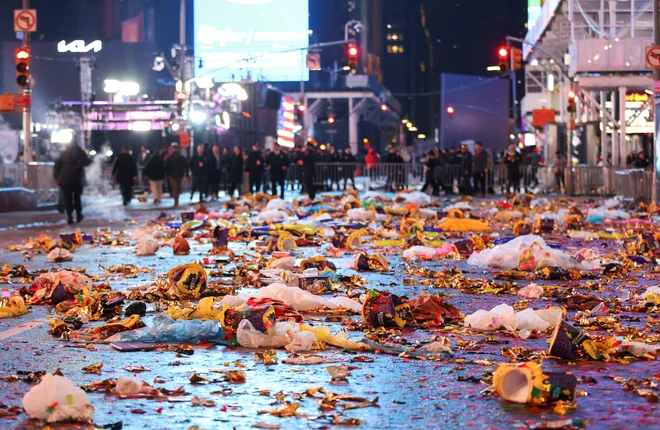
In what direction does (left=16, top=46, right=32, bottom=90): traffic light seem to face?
toward the camera

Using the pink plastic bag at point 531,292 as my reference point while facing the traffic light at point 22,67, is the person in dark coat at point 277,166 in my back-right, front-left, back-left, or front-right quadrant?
front-right

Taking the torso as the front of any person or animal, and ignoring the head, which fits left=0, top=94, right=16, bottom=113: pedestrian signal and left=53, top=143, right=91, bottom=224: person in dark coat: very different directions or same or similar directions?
very different directions

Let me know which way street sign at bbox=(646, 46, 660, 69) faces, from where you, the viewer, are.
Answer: facing the viewer

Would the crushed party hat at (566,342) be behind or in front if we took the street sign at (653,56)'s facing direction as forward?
in front

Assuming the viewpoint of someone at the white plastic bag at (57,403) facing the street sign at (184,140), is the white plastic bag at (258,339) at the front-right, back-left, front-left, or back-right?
front-right

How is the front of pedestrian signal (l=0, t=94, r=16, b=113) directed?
toward the camera

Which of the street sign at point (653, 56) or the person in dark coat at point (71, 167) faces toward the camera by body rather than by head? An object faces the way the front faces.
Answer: the street sign

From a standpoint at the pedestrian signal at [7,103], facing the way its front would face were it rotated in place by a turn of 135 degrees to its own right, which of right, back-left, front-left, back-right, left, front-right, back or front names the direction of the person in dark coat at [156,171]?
right

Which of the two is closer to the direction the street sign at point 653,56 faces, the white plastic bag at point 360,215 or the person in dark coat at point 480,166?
the white plastic bag

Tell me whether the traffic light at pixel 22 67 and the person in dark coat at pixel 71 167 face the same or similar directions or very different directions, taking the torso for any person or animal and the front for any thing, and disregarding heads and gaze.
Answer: very different directions
